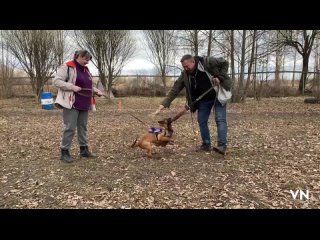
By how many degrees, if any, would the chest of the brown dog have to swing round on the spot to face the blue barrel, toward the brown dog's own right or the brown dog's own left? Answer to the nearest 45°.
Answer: approximately 135° to the brown dog's own left

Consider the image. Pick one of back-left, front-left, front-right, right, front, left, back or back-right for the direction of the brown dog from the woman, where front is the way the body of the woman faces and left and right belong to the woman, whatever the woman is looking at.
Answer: front-left

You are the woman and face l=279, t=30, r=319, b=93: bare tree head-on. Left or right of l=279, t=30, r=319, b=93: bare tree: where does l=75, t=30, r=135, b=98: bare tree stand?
left

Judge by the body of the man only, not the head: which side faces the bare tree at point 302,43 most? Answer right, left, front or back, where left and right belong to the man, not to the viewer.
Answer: back

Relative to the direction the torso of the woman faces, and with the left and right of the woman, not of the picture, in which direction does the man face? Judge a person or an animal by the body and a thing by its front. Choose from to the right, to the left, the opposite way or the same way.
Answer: to the right

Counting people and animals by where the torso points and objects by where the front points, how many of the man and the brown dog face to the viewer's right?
1

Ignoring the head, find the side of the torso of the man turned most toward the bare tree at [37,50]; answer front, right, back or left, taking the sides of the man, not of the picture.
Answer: right

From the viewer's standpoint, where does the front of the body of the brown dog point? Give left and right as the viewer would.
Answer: facing to the right of the viewer

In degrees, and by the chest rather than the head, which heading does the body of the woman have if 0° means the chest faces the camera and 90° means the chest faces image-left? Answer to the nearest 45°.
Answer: approximately 315°

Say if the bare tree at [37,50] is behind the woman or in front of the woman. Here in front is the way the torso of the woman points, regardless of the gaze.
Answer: behind

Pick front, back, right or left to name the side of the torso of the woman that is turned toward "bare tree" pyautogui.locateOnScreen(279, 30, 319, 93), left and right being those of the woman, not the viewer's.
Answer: left

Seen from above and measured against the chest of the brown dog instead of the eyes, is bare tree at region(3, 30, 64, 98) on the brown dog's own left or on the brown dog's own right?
on the brown dog's own left

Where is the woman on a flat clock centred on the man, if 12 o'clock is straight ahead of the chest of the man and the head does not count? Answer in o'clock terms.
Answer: The woman is roughly at 1 o'clock from the man.
